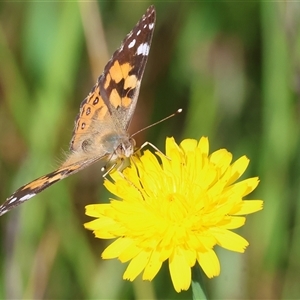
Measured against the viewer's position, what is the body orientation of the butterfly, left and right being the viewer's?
facing the viewer and to the right of the viewer
